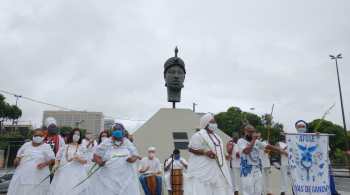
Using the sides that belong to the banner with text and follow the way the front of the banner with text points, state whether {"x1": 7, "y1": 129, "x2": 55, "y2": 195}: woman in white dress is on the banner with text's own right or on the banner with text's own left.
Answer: on the banner with text's own right

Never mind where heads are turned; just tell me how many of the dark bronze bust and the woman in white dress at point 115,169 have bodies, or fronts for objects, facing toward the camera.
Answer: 2

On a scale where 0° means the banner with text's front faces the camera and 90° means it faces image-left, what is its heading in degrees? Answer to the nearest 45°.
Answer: approximately 0°

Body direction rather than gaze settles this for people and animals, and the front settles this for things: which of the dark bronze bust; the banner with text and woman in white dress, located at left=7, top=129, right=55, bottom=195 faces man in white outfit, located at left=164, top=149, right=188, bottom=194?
the dark bronze bust

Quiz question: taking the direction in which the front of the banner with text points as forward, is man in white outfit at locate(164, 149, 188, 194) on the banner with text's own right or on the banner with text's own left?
on the banner with text's own right

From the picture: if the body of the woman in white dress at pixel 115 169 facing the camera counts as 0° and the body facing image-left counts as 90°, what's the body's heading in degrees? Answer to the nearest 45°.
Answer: approximately 0°

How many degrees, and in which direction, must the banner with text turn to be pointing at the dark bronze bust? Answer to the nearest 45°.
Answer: approximately 135° to its right

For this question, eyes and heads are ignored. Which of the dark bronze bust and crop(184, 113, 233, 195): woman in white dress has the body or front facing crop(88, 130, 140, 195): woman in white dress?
the dark bronze bust

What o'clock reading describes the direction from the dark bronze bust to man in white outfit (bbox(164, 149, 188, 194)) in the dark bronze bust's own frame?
The man in white outfit is roughly at 12 o'clock from the dark bronze bust.

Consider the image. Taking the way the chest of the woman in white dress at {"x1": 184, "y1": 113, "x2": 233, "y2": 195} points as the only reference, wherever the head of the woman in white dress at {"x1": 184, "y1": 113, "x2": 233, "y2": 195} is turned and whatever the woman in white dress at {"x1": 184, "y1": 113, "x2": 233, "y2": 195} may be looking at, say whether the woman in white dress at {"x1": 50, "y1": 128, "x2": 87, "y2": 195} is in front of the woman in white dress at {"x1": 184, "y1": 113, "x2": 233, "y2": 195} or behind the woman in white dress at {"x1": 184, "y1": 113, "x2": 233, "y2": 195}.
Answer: behind

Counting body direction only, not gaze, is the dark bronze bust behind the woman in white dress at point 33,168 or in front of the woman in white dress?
behind

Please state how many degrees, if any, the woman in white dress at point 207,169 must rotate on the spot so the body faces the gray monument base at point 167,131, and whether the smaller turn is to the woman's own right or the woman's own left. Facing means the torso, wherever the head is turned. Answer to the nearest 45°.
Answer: approximately 135° to the woman's own left
